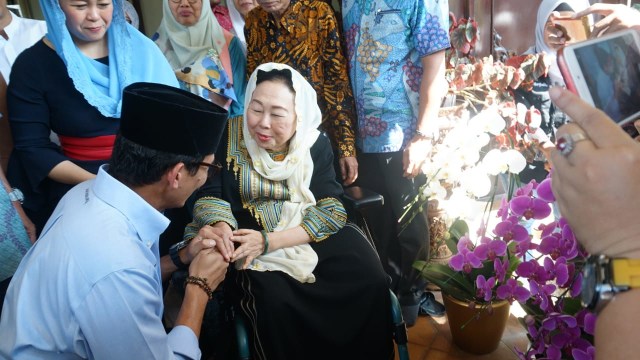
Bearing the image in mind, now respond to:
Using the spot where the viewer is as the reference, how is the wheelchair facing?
facing the viewer

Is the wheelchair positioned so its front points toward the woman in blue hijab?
no

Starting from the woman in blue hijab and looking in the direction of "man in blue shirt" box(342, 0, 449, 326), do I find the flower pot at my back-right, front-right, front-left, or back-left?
front-right

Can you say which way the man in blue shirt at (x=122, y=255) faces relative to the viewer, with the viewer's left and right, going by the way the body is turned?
facing away from the viewer and to the right of the viewer

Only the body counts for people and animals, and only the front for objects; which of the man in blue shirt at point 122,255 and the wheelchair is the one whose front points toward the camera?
the wheelchair

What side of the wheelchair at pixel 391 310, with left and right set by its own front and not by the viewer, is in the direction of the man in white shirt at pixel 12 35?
right

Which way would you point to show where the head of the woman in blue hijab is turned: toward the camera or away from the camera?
toward the camera

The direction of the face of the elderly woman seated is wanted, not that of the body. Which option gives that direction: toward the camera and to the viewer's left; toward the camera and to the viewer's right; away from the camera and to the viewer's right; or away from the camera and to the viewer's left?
toward the camera and to the viewer's left

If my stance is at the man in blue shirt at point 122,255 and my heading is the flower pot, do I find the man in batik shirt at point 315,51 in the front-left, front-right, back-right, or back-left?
front-left

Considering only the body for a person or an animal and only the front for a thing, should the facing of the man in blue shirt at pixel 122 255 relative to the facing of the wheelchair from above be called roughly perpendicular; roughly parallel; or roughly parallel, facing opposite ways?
roughly parallel, facing opposite ways

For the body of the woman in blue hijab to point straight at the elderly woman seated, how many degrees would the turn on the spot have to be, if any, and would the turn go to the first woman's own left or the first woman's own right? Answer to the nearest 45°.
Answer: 0° — they already face them

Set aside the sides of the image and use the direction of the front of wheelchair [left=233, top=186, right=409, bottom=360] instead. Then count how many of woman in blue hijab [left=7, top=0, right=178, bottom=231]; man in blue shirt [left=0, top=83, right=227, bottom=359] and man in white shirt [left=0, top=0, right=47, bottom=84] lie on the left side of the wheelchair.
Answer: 0
